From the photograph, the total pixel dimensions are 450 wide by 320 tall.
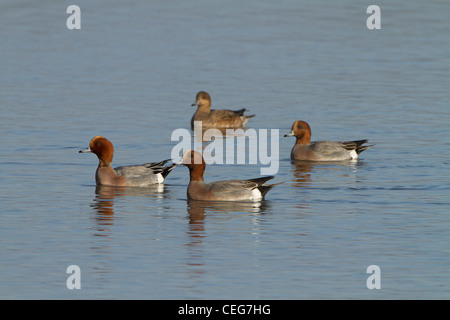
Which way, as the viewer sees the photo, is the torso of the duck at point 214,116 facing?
to the viewer's left

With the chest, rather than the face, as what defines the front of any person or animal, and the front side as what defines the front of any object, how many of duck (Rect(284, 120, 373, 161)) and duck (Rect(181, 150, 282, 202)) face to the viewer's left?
2

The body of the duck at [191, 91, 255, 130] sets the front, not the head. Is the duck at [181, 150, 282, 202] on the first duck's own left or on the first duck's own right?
on the first duck's own left

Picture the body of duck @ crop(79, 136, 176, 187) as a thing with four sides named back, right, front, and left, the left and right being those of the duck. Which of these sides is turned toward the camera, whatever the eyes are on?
left

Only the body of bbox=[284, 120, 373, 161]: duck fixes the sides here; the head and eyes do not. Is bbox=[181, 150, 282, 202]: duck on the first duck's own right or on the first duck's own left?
on the first duck's own left

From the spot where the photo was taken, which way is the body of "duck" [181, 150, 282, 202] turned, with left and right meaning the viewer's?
facing to the left of the viewer

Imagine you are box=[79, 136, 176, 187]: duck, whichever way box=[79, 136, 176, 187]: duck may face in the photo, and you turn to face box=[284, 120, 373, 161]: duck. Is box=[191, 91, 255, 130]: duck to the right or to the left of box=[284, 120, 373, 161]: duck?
left

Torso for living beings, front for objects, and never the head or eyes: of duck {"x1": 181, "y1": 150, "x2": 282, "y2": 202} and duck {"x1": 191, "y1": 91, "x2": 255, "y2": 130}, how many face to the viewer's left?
2

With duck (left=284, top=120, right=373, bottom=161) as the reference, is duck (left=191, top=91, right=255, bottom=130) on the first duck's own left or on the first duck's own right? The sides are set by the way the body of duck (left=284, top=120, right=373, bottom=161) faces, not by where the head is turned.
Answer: on the first duck's own right

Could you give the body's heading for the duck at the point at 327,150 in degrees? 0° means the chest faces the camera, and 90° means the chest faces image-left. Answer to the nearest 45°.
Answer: approximately 90°
